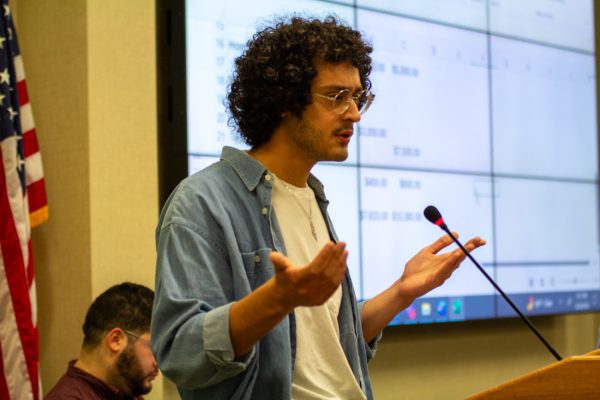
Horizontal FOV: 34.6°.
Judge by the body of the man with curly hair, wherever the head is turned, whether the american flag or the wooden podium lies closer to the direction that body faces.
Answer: the wooden podium

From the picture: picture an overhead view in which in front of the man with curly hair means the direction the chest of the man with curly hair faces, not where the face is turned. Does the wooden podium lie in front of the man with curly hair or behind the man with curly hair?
in front

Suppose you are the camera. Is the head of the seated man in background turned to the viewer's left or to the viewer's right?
to the viewer's right

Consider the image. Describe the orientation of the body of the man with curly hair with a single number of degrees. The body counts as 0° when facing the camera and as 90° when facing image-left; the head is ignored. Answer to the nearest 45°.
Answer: approximately 315°

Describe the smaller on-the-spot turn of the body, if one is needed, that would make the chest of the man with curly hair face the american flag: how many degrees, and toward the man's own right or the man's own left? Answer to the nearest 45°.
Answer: approximately 180°

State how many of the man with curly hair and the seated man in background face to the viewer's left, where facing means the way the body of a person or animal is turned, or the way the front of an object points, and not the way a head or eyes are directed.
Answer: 0

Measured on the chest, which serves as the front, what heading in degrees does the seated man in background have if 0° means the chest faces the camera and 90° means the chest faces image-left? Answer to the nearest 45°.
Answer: approximately 270°

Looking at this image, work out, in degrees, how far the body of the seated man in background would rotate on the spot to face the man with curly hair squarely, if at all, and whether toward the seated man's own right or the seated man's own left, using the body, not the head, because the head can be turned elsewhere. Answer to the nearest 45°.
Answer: approximately 90° to the seated man's own right

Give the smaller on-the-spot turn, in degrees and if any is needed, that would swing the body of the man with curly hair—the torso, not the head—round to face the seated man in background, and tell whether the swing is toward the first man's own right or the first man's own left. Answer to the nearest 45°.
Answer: approximately 180°

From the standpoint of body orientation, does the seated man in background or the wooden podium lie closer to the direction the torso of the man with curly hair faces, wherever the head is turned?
the wooden podium
